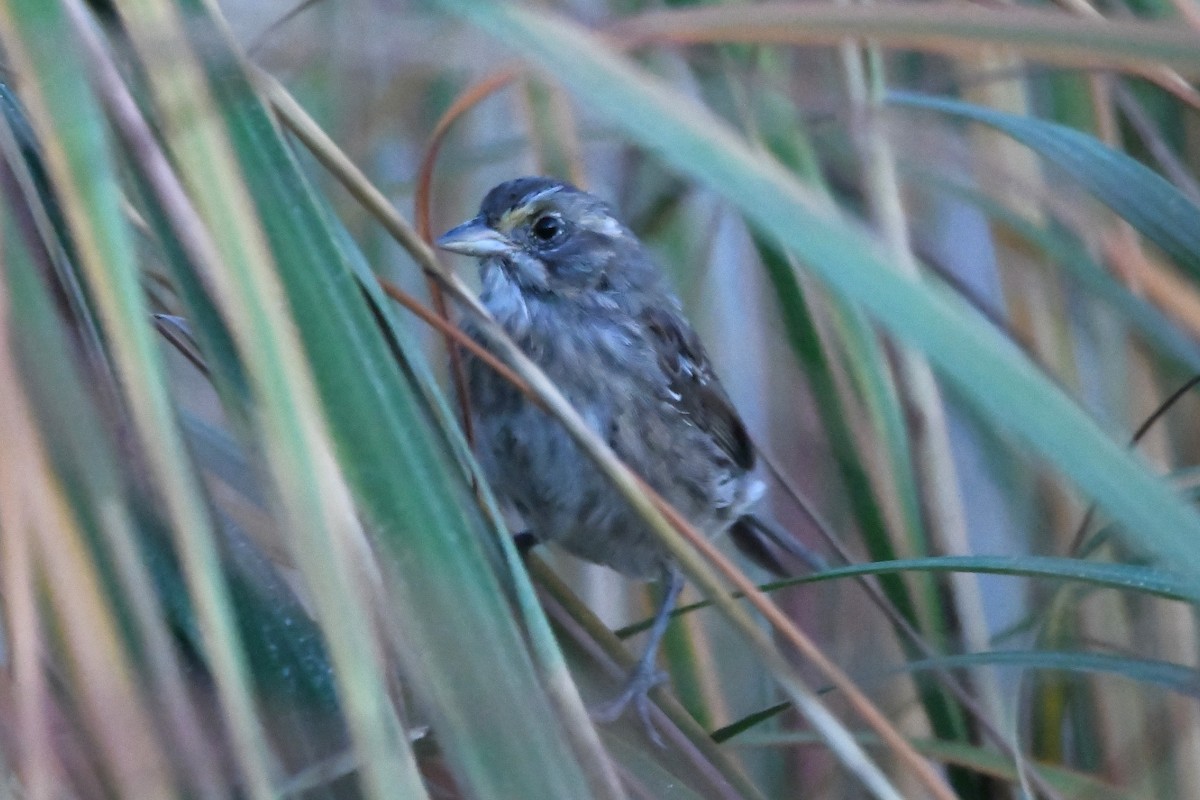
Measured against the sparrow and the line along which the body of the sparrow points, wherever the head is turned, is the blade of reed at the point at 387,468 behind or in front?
in front

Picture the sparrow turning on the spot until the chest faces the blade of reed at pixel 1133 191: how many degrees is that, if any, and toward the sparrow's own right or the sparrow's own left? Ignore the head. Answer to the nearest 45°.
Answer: approximately 90° to the sparrow's own left

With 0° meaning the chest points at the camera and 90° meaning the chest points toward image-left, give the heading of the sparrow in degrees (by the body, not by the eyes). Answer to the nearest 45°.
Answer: approximately 45°
